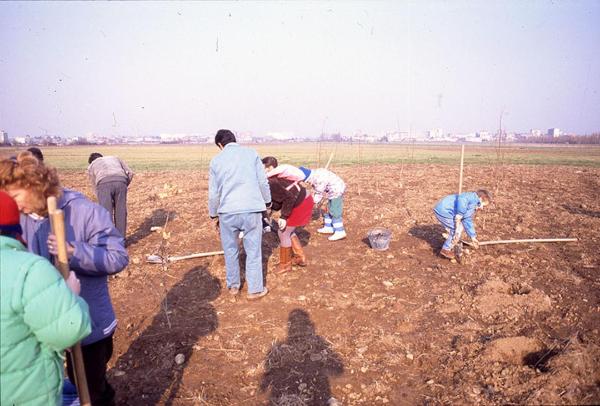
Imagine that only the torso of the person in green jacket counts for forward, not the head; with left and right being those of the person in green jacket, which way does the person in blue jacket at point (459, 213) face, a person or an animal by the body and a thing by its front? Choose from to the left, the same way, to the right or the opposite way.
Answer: to the right

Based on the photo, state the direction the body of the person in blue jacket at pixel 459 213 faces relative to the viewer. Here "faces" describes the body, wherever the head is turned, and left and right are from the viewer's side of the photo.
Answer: facing to the right of the viewer

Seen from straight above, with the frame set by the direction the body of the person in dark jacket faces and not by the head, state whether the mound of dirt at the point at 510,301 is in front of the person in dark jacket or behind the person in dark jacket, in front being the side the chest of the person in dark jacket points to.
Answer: behind

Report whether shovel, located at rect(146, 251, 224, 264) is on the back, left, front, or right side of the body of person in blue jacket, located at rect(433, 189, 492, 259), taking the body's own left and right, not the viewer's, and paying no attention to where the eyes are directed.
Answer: back

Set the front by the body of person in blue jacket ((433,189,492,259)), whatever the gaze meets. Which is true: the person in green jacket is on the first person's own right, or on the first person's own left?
on the first person's own right

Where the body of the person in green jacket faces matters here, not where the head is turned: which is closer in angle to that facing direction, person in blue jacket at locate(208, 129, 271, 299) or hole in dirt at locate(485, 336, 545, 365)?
the person in blue jacket

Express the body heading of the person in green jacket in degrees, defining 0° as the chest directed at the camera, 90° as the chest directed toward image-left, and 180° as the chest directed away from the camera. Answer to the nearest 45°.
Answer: approximately 225°

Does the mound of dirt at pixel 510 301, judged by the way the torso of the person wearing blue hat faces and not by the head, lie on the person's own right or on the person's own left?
on the person's own left
